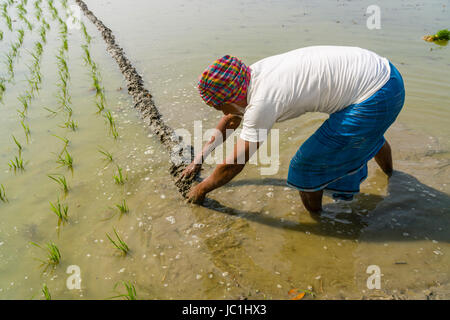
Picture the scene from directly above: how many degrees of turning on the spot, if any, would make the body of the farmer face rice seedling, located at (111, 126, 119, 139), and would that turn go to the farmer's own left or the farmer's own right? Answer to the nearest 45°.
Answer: approximately 45° to the farmer's own right

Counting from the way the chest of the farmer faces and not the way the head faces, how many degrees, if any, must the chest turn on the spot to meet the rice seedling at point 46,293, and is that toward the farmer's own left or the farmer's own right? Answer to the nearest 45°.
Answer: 0° — they already face it

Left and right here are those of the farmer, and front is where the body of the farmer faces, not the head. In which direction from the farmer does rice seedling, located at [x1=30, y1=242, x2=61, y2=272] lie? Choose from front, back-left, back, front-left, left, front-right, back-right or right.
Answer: front

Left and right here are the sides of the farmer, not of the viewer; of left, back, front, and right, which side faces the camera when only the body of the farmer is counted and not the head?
left

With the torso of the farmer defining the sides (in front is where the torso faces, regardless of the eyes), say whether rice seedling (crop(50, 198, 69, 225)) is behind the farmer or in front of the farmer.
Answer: in front

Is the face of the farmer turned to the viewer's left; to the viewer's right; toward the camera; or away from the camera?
to the viewer's left

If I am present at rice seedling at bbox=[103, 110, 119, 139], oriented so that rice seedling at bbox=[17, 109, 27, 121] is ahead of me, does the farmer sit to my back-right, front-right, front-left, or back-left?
back-left

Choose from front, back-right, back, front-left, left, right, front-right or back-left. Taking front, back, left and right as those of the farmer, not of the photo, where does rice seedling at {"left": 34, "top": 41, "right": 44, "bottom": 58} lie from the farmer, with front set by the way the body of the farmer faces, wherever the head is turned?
front-right
